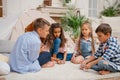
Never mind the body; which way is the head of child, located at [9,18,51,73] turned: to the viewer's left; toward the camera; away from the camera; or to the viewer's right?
to the viewer's right

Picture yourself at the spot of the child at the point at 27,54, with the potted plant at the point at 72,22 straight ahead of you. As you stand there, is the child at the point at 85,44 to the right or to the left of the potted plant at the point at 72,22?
right

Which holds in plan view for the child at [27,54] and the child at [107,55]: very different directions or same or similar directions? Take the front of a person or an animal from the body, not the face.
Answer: very different directions

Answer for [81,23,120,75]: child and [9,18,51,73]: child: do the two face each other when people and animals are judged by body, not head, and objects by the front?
yes

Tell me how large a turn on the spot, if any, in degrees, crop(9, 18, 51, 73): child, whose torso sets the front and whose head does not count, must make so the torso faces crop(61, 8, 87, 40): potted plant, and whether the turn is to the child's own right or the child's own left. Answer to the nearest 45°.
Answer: approximately 90° to the child's own left

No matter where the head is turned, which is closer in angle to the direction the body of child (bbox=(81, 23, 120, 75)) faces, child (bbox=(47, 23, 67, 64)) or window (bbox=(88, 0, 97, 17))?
the child

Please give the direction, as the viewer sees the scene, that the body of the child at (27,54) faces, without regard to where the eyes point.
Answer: to the viewer's right

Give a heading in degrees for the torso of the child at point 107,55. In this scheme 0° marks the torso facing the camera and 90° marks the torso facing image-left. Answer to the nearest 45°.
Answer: approximately 90°

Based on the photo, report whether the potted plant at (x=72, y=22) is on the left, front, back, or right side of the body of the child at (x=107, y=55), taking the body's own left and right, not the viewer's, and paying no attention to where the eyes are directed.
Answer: right

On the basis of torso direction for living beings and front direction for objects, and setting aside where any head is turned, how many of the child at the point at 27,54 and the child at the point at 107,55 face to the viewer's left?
1

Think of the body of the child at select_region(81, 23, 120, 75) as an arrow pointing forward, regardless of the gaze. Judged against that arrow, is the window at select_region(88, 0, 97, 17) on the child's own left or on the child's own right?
on the child's own right

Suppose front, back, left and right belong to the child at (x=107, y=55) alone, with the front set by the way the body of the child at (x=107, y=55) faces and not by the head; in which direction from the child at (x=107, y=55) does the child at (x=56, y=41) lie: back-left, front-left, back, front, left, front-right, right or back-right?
front-right
